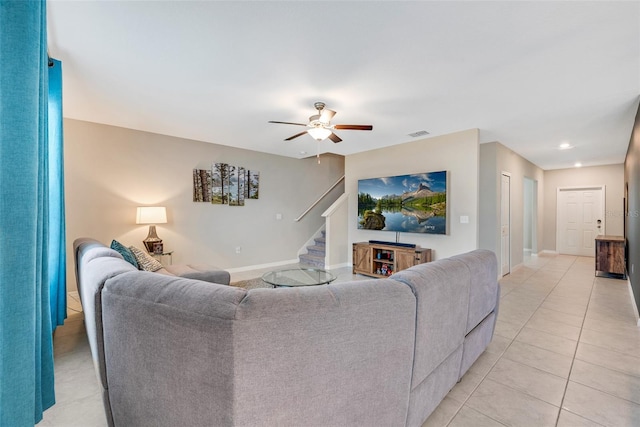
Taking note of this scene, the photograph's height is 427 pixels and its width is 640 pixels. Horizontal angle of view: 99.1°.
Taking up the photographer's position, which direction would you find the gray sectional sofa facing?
facing away from the viewer

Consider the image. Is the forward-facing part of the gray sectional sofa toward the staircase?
yes

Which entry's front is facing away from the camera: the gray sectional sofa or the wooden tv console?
the gray sectional sofa

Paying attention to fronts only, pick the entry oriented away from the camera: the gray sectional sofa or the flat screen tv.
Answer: the gray sectional sofa

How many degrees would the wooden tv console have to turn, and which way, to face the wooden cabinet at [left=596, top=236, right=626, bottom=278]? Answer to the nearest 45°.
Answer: approximately 135° to its left

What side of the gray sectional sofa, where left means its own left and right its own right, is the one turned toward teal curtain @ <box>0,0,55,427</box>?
left

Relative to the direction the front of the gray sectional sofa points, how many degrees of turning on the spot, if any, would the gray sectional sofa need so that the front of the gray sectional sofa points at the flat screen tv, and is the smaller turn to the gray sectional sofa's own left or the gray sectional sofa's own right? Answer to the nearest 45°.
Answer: approximately 45° to the gray sectional sofa's own right

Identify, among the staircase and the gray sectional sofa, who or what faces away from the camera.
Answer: the gray sectional sofa
